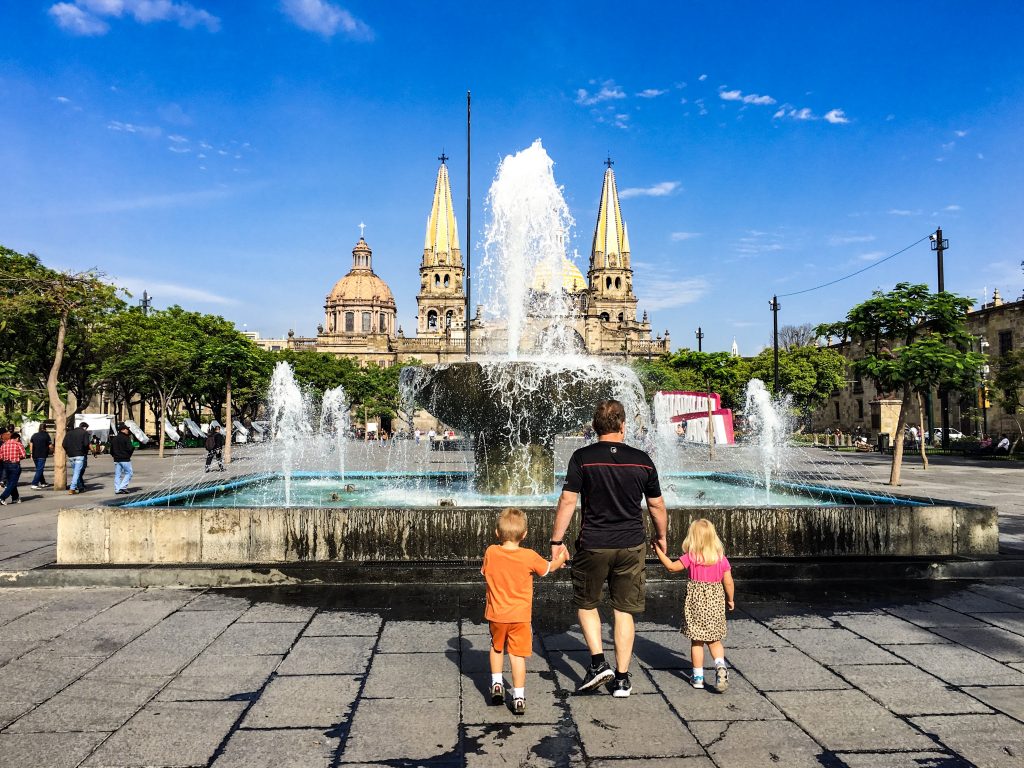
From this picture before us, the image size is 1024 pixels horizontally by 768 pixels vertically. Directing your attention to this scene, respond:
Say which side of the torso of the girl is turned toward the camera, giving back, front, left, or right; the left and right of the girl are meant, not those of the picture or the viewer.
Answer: back

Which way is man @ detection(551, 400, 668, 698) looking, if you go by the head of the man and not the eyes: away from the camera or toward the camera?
away from the camera

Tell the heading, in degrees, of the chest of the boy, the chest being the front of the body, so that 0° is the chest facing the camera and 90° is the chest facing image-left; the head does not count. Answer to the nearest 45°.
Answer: approximately 180°

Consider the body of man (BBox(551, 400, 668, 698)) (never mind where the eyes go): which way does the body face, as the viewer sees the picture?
away from the camera

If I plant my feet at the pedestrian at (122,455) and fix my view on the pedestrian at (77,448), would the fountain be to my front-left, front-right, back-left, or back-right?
back-left

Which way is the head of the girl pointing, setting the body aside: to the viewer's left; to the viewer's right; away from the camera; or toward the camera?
away from the camera

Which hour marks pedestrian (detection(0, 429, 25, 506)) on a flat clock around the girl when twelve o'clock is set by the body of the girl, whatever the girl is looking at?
The pedestrian is roughly at 10 o'clock from the girl.

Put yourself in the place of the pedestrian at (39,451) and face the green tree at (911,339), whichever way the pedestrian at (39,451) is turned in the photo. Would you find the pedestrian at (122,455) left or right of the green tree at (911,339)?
right
